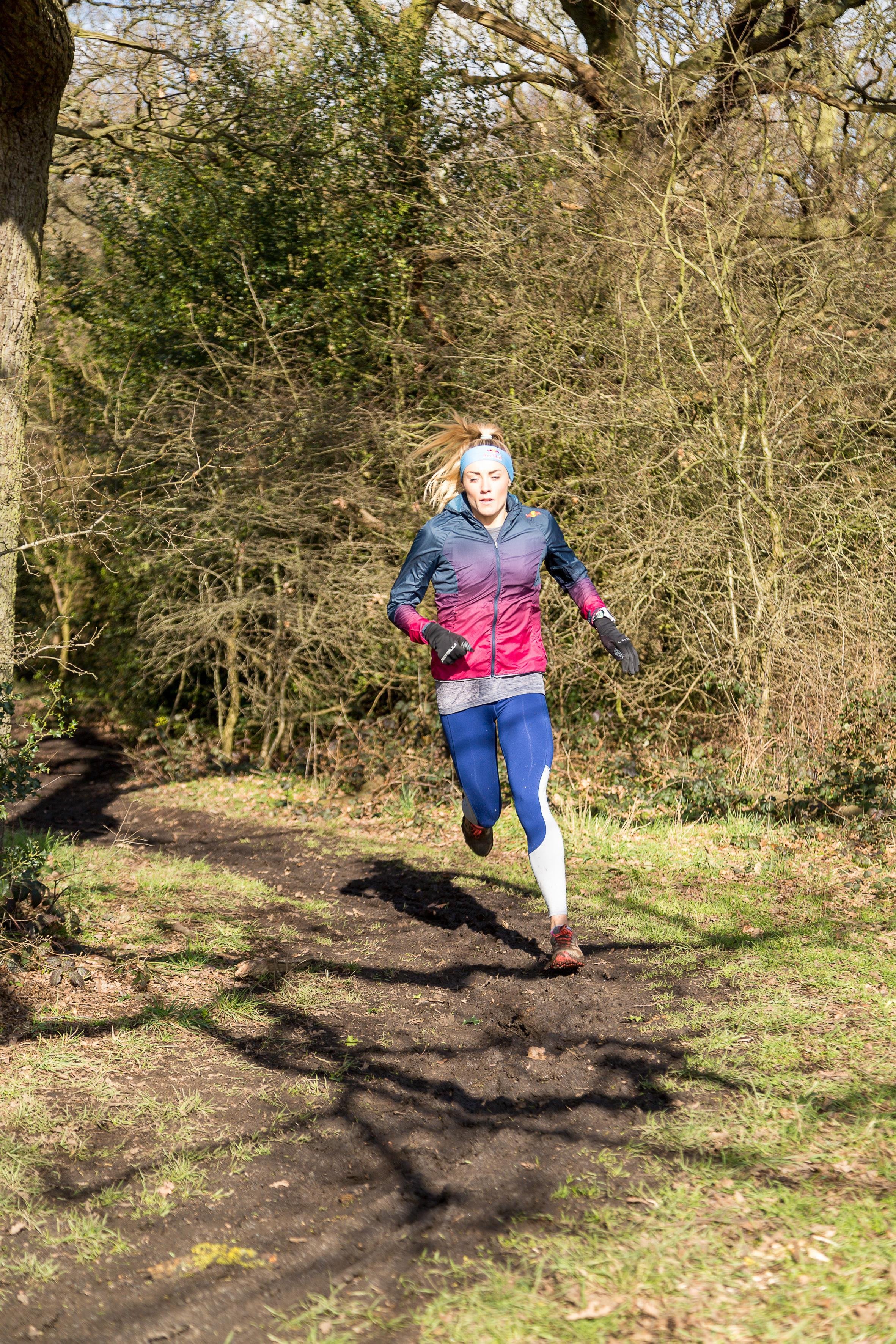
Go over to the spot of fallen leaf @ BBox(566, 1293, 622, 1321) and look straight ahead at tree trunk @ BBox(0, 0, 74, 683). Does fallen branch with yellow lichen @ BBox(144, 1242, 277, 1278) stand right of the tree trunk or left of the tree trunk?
left

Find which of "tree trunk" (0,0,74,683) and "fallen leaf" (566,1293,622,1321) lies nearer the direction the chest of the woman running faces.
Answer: the fallen leaf

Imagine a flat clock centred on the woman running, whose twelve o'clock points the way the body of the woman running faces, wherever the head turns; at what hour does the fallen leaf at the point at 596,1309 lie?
The fallen leaf is roughly at 12 o'clock from the woman running.

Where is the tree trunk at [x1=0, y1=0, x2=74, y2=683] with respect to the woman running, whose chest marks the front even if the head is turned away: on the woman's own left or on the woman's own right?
on the woman's own right

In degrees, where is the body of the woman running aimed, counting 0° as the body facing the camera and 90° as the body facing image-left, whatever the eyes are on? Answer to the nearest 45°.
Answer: approximately 0°

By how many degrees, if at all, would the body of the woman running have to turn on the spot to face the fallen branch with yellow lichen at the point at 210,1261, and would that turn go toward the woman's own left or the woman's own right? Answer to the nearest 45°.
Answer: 0° — they already face it

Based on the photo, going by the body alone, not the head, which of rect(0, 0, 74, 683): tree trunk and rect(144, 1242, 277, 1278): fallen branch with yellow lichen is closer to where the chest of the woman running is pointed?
the fallen branch with yellow lichen
